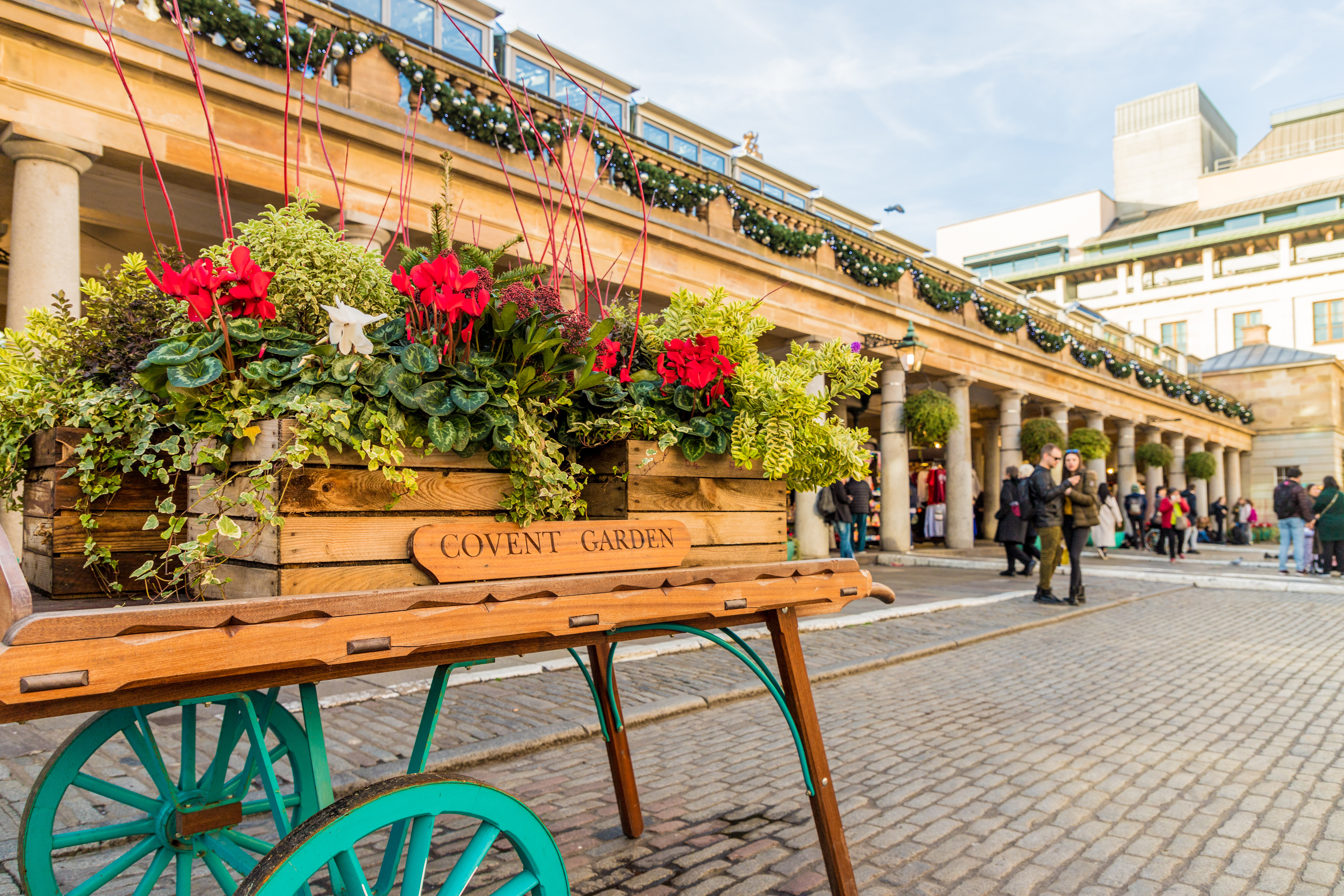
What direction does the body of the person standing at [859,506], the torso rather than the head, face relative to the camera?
away from the camera

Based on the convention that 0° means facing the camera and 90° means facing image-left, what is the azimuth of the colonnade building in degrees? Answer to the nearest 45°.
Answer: approximately 315°

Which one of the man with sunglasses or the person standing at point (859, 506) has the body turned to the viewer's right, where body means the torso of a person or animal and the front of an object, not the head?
the man with sunglasses

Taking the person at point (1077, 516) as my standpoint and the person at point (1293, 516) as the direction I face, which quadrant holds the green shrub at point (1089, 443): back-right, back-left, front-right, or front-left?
front-left

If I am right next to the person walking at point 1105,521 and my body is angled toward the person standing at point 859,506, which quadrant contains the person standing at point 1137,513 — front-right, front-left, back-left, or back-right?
back-right

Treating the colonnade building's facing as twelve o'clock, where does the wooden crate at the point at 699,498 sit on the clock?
The wooden crate is roughly at 1 o'clock from the colonnade building.

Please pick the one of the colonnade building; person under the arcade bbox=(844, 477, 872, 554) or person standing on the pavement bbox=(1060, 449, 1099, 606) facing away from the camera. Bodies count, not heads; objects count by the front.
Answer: person under the arcade bbox=(844, 477, 872, 554)

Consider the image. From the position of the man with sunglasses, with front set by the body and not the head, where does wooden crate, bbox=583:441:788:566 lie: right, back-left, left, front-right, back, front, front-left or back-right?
right

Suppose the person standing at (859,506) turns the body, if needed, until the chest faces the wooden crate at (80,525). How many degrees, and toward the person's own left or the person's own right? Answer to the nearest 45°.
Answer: approximately 180°
